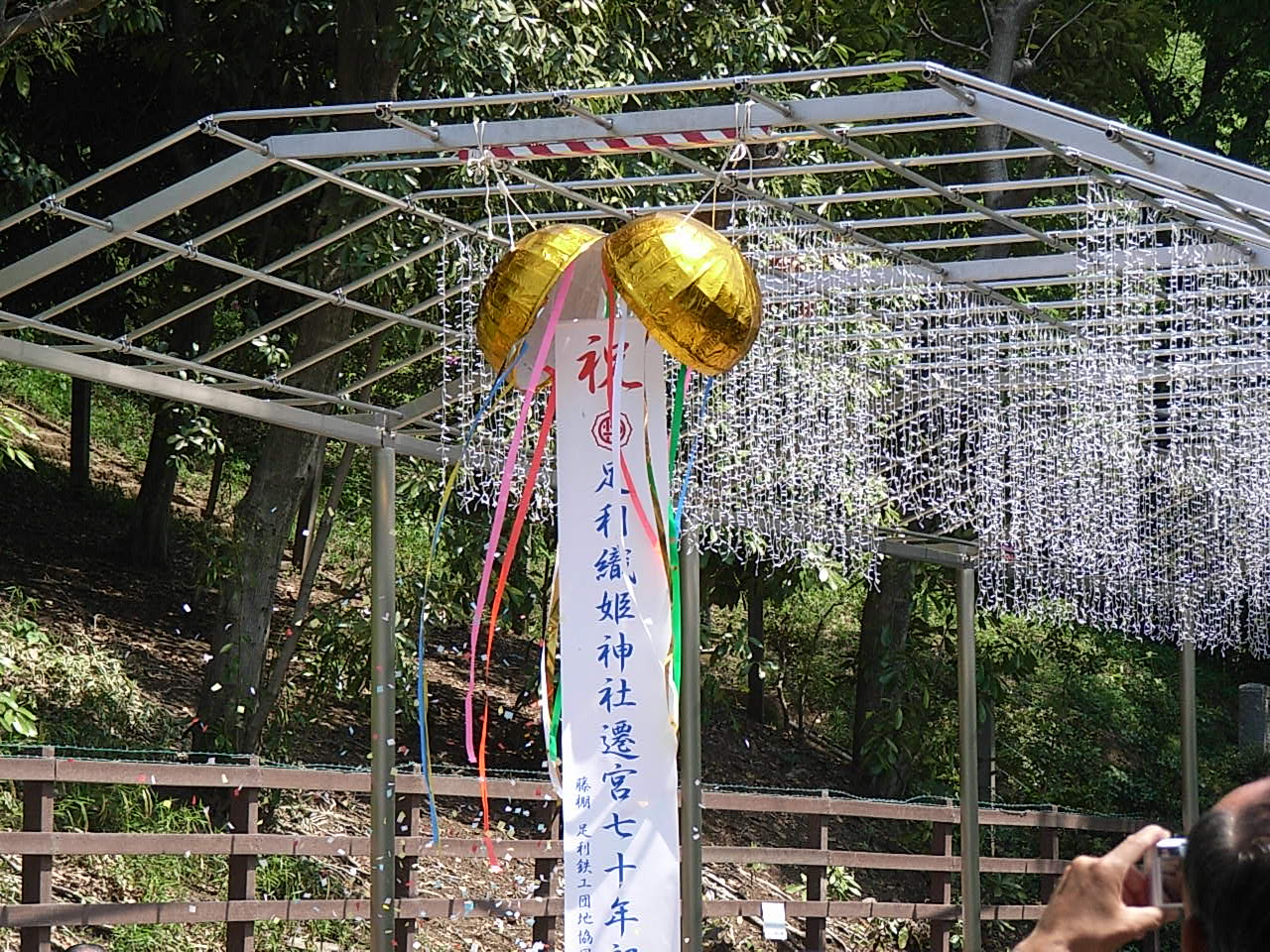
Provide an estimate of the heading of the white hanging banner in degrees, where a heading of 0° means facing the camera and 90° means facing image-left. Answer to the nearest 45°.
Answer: approximately 0°

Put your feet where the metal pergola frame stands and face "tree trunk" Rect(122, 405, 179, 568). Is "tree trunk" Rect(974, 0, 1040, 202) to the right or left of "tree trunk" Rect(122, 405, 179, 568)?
right

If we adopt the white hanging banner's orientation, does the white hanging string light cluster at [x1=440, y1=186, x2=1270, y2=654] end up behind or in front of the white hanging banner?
behind

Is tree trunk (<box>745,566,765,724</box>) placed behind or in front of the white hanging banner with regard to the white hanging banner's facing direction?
behind

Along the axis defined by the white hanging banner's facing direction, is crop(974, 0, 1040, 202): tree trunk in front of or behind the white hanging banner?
behind
